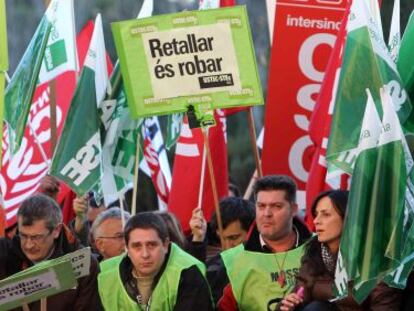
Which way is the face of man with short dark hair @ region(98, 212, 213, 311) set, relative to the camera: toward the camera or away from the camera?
toward the camera

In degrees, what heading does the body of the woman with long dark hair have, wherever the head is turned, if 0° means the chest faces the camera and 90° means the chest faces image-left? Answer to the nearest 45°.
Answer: approximately 45°

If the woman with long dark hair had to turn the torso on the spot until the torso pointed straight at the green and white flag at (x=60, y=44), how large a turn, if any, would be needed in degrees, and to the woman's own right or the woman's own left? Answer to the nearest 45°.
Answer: approximately 90° to the woman's own right

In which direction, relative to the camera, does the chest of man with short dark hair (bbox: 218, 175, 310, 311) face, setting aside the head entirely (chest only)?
toward the camera

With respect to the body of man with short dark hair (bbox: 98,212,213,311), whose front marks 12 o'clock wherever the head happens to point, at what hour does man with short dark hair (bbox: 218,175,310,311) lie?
man with short dark hair (bbox: 218,175,310,311) is roughly at 9 o'clock from man with short dark hair (bbox: 98,212,213,311).

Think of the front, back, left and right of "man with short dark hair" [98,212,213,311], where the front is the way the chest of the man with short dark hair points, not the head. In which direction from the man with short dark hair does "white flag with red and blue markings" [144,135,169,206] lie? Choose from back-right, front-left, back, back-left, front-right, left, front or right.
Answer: back

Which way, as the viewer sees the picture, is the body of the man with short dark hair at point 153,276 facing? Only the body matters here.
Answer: toward the camera

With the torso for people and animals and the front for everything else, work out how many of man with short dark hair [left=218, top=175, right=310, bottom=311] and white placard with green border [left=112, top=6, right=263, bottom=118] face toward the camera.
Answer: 2

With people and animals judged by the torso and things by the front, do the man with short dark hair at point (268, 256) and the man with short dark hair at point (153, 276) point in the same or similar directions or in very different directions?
same or similar directions

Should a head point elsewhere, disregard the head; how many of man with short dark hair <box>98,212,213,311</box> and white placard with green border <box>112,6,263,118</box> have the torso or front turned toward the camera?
2
